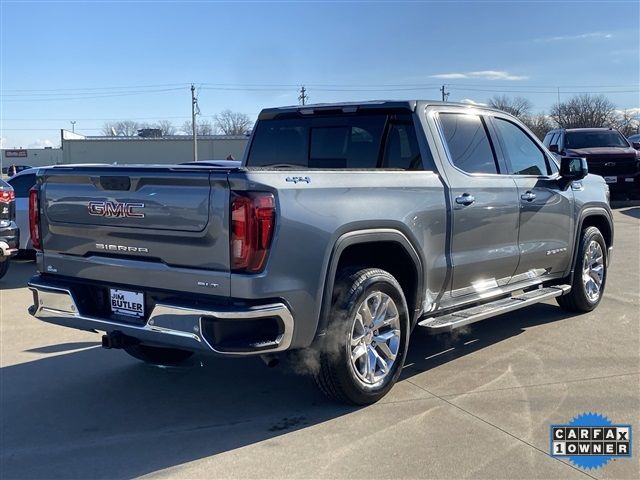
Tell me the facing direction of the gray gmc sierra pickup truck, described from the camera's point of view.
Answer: facing away from the viewer and to the right of the viewer

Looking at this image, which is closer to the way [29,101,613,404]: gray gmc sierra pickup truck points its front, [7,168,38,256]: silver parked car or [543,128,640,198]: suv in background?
the suv in background

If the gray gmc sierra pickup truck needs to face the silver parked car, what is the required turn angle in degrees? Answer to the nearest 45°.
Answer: approximately 90° to its left

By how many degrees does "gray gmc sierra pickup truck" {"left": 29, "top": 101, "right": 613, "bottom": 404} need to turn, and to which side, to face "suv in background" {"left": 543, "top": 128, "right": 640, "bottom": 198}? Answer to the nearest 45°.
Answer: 0° — it already faces it
